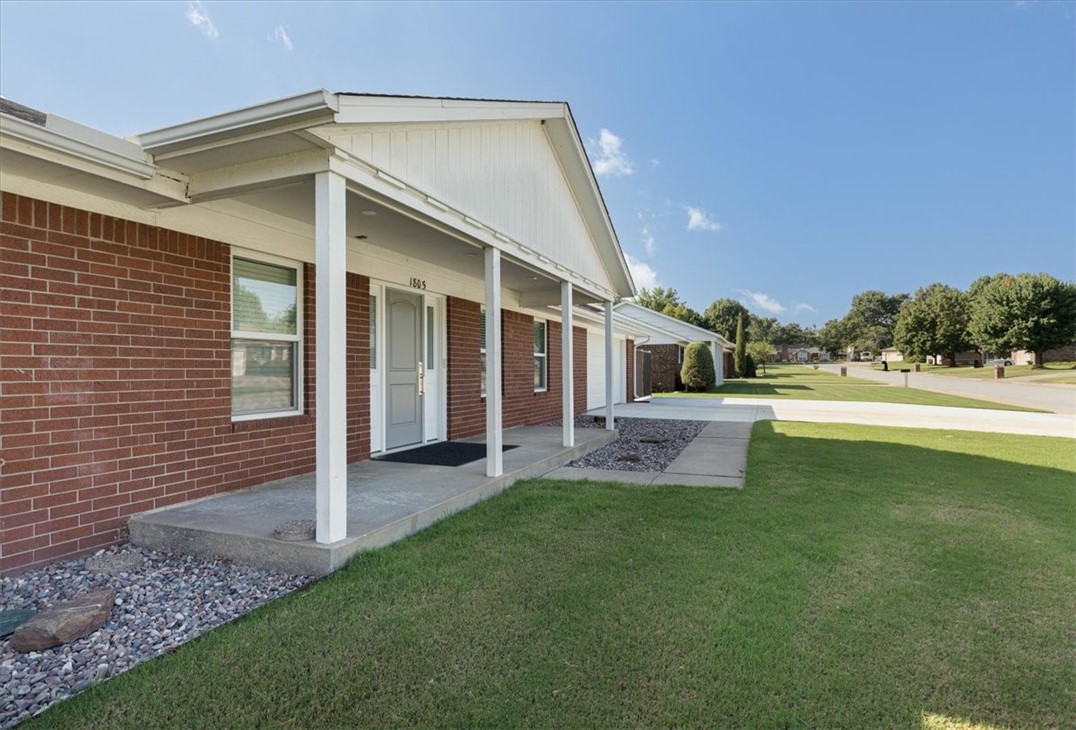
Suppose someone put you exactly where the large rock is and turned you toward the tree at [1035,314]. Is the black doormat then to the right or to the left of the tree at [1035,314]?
left

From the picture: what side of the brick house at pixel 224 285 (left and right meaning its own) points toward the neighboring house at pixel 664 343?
left

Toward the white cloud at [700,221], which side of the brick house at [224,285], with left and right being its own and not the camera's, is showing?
left

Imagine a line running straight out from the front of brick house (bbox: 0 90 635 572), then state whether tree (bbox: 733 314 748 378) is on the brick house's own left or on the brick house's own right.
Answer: on the brick house's own left

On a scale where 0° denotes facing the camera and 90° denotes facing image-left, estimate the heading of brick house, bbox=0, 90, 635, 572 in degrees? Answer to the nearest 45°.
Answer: approximately 315°

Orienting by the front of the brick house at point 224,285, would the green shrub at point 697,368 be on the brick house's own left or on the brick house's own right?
on the brick house's own left

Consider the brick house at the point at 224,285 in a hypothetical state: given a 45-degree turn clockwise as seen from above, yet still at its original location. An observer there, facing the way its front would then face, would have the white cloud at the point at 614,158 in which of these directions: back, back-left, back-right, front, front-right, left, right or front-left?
back-left
